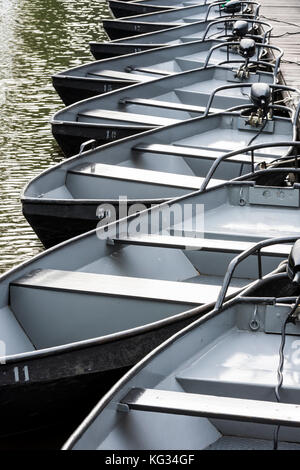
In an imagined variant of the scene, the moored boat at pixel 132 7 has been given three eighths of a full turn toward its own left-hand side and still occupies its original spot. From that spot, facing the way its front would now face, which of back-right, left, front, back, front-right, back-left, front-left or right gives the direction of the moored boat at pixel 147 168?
right

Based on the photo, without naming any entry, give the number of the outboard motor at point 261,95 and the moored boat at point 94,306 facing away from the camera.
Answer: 0

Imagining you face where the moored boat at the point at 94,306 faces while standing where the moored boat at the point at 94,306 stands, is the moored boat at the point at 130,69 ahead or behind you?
behind

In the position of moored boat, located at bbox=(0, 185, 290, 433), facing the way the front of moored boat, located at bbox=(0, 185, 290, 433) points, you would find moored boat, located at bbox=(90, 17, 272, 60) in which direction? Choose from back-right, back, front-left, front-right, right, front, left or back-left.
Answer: back-right

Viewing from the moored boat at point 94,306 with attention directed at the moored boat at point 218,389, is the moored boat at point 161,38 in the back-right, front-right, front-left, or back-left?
back-left

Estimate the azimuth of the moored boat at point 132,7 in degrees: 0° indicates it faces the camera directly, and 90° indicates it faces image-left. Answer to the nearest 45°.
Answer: approximately 45°

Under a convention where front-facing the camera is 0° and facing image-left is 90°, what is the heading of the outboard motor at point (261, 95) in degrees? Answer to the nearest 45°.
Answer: approximately 45°

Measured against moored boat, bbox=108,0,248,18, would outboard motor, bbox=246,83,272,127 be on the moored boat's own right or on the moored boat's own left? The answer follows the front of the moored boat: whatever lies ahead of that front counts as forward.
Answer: on the moored boat's own left

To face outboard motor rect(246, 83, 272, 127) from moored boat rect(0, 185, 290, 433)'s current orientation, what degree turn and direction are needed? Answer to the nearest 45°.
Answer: approximately 180°

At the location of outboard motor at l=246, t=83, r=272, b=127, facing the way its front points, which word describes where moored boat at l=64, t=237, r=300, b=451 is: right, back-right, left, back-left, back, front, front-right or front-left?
front-left
